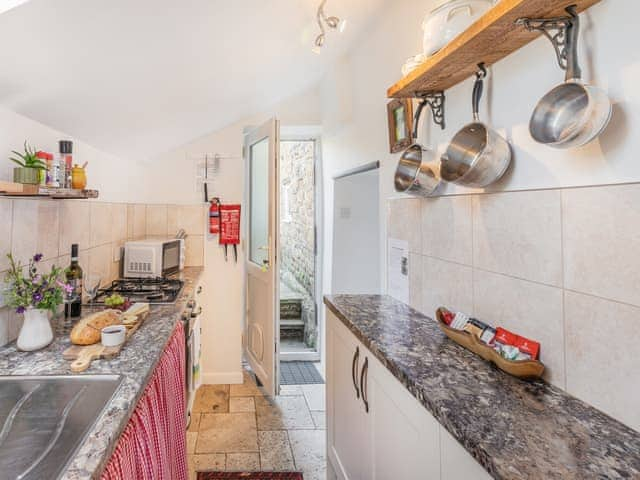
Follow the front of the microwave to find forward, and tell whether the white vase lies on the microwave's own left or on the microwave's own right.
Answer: on the microwave's own right

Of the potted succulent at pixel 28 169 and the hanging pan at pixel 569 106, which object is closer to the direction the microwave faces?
the hanging pan

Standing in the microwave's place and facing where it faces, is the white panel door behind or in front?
in front

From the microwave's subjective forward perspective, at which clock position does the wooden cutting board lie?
The wooden cutting board is roughly at 3 o'clock from the microwave.

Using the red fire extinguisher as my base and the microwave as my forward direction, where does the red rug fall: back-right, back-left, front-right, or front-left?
front-left

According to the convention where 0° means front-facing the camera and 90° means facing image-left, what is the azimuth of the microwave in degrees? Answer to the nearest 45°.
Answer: approximately 270°

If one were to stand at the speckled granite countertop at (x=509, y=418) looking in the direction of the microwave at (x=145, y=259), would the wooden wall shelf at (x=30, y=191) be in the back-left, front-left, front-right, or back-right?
front-left
